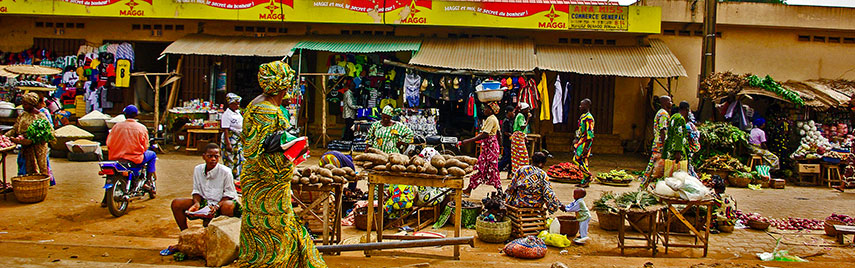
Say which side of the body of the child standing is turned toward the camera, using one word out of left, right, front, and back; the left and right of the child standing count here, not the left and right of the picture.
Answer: left

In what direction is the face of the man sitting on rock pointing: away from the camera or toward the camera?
toward the camera

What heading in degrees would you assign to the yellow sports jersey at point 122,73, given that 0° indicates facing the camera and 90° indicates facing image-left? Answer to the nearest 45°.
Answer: approximately 0°

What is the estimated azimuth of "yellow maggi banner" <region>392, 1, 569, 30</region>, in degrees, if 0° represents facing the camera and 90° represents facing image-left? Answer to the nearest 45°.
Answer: approximately 0°

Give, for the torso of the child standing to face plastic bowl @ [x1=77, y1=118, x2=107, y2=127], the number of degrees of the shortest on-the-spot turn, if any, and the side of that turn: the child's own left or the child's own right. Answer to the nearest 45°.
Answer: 0° — they already face it

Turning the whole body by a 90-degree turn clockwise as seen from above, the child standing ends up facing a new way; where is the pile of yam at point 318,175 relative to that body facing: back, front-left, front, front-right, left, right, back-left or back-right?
back-left

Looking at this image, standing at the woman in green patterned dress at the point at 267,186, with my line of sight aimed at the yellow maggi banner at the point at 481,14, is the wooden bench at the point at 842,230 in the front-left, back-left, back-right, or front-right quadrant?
front-right

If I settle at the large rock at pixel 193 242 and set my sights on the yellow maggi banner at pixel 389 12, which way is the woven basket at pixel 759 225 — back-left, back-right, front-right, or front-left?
front-right

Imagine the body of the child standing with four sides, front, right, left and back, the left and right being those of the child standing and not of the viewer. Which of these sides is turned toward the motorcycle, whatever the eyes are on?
front

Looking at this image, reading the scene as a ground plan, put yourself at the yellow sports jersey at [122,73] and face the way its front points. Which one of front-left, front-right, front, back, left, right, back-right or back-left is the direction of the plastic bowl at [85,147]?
front

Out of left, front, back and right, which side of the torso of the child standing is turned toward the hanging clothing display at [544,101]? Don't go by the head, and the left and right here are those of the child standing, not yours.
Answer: right
